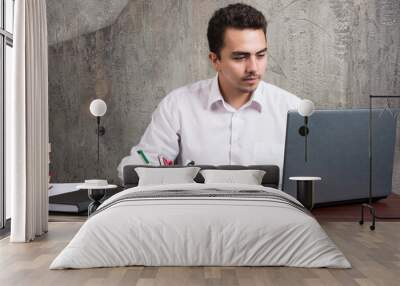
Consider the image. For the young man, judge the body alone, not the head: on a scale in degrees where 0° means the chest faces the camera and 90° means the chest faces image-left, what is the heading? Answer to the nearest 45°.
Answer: approximately 0°

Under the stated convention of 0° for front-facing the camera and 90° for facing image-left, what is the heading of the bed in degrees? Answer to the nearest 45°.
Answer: approximately 0°

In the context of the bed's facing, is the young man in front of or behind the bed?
behind

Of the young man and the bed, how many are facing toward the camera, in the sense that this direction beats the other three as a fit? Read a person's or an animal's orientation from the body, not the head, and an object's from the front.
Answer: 2

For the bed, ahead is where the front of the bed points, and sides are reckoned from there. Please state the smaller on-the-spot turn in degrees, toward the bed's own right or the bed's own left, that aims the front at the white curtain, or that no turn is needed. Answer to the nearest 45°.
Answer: approximately 135° to the bed's own right

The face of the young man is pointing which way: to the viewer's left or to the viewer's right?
to the viewer's right
